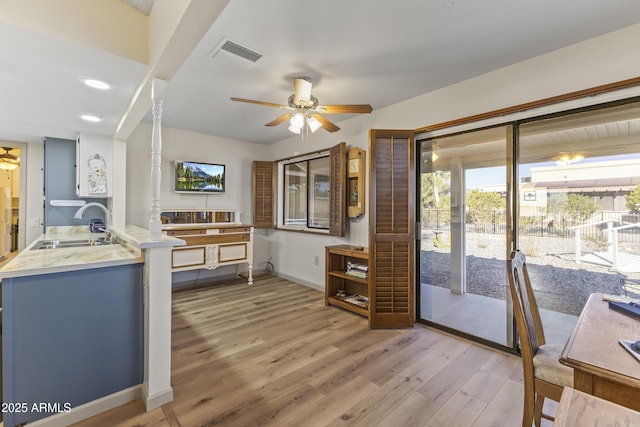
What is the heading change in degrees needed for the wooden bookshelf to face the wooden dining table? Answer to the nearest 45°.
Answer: approximately 45° to its left

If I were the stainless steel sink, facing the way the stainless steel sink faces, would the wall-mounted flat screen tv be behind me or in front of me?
behind

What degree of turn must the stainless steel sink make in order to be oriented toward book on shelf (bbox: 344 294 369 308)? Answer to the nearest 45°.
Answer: approximately 135° to its left

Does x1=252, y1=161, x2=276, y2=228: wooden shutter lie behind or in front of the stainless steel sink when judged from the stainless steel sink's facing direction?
behind

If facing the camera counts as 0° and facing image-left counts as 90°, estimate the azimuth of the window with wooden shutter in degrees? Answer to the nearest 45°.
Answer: approximately 45°

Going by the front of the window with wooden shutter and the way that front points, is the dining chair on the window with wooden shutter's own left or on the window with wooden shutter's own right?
on the window with wooden shutter's own left

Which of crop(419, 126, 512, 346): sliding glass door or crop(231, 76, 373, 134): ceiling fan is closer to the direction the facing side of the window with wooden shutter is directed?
the ceiling fan

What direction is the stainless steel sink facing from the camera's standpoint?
to the viewer's left
